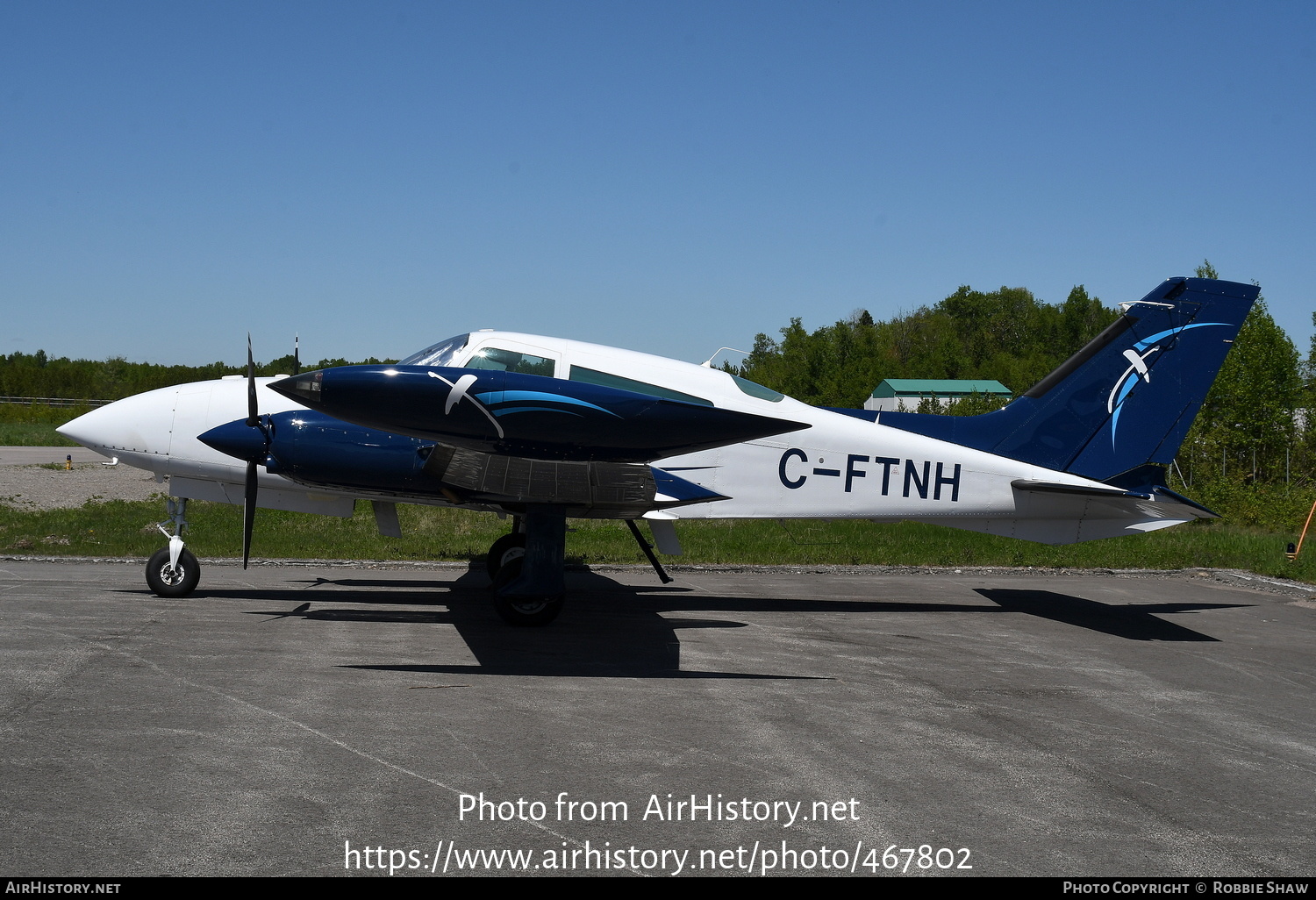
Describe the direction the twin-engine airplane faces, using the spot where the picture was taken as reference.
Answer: facing to the left of the viewer
